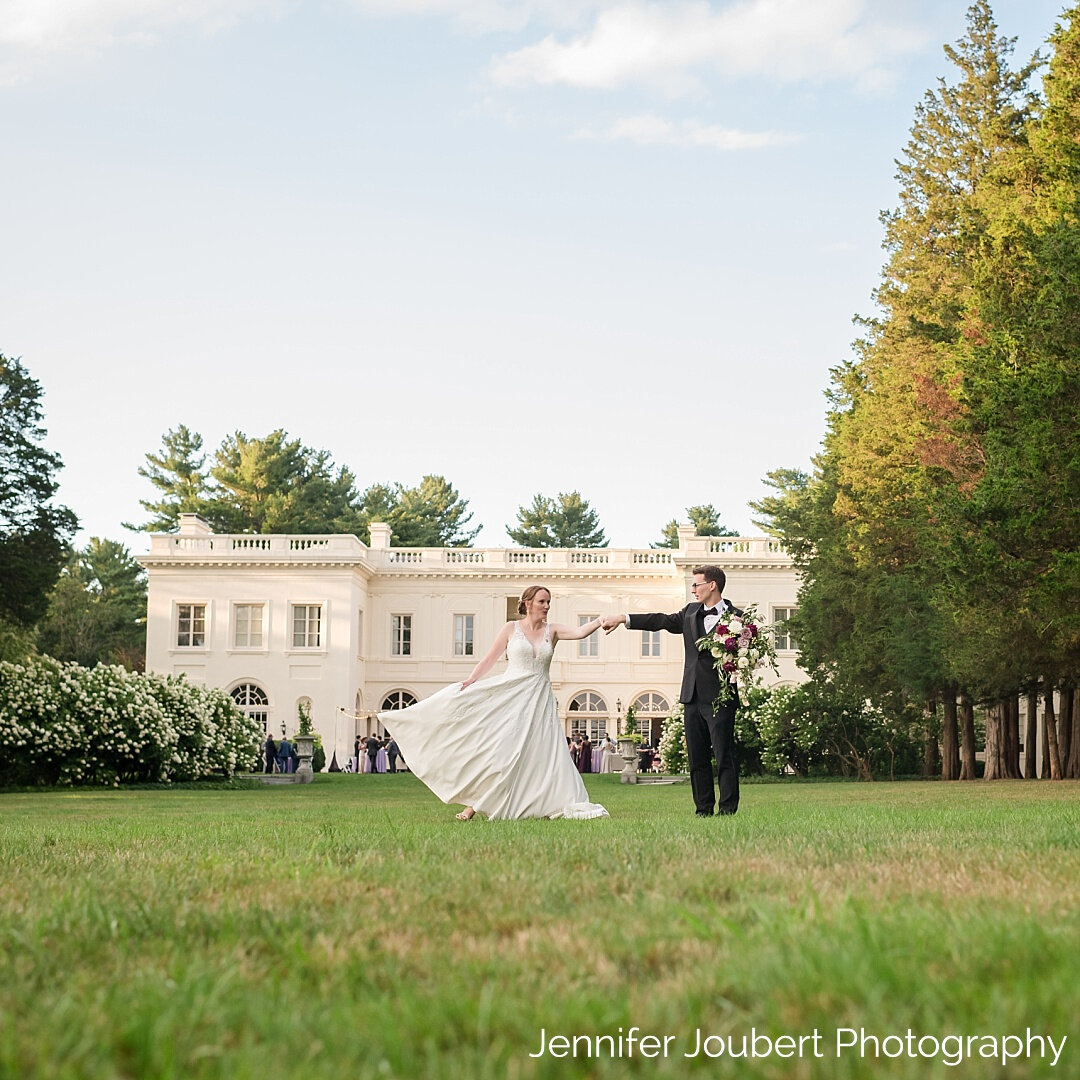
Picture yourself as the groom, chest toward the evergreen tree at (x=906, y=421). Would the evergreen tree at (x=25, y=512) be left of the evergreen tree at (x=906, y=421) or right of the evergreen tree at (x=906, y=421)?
left

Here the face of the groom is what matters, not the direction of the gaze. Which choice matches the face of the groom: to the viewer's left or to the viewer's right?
to the viewer's left

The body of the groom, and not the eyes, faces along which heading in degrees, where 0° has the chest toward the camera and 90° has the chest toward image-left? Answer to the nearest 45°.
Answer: approximately 0°

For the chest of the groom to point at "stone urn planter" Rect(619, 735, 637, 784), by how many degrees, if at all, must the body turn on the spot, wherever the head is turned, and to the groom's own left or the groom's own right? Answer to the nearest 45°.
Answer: approximately 180°

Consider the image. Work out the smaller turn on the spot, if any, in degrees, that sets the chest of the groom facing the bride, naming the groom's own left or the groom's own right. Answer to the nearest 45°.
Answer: approximately 90° to the groom's own right

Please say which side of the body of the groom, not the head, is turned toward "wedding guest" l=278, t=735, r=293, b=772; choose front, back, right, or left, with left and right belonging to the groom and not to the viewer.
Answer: back

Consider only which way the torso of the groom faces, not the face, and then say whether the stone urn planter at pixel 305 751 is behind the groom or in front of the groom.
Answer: behind

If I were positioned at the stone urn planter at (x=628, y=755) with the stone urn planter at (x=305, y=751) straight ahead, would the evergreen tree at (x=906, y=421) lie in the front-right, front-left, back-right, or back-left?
back-left
